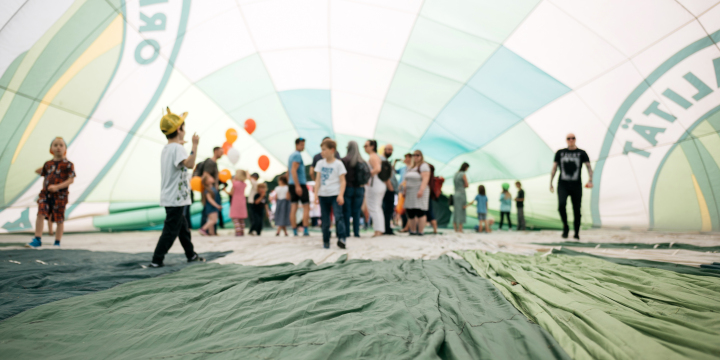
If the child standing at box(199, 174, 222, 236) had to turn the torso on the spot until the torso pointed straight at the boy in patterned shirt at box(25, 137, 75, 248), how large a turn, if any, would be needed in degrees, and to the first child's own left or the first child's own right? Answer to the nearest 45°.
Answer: approximately 135° to the first child's own right
